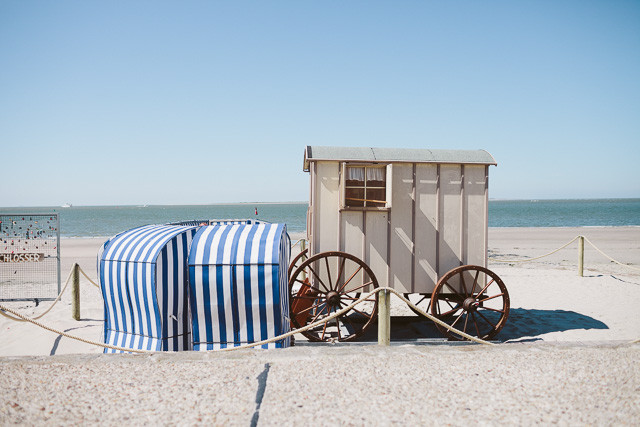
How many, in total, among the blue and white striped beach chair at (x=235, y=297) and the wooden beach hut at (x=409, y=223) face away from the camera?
1

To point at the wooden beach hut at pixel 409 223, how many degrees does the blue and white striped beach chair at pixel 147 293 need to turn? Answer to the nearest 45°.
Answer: approximately 45° to its right

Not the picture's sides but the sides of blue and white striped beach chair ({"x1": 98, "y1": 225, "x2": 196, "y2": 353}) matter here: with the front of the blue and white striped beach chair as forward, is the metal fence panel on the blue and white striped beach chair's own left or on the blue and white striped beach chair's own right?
on the blue and white striped beach chair's own left

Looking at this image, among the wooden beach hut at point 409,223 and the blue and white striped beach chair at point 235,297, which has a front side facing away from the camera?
the blue and white striped beach chair

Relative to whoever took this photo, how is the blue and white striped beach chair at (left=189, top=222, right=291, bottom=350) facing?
facing away from the viewer

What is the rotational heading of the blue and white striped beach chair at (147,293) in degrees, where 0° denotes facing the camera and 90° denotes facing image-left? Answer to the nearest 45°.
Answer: approximately 225°

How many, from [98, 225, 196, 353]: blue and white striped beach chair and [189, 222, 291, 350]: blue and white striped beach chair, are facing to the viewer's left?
0

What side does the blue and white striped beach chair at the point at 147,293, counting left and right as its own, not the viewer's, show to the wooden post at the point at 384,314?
right
